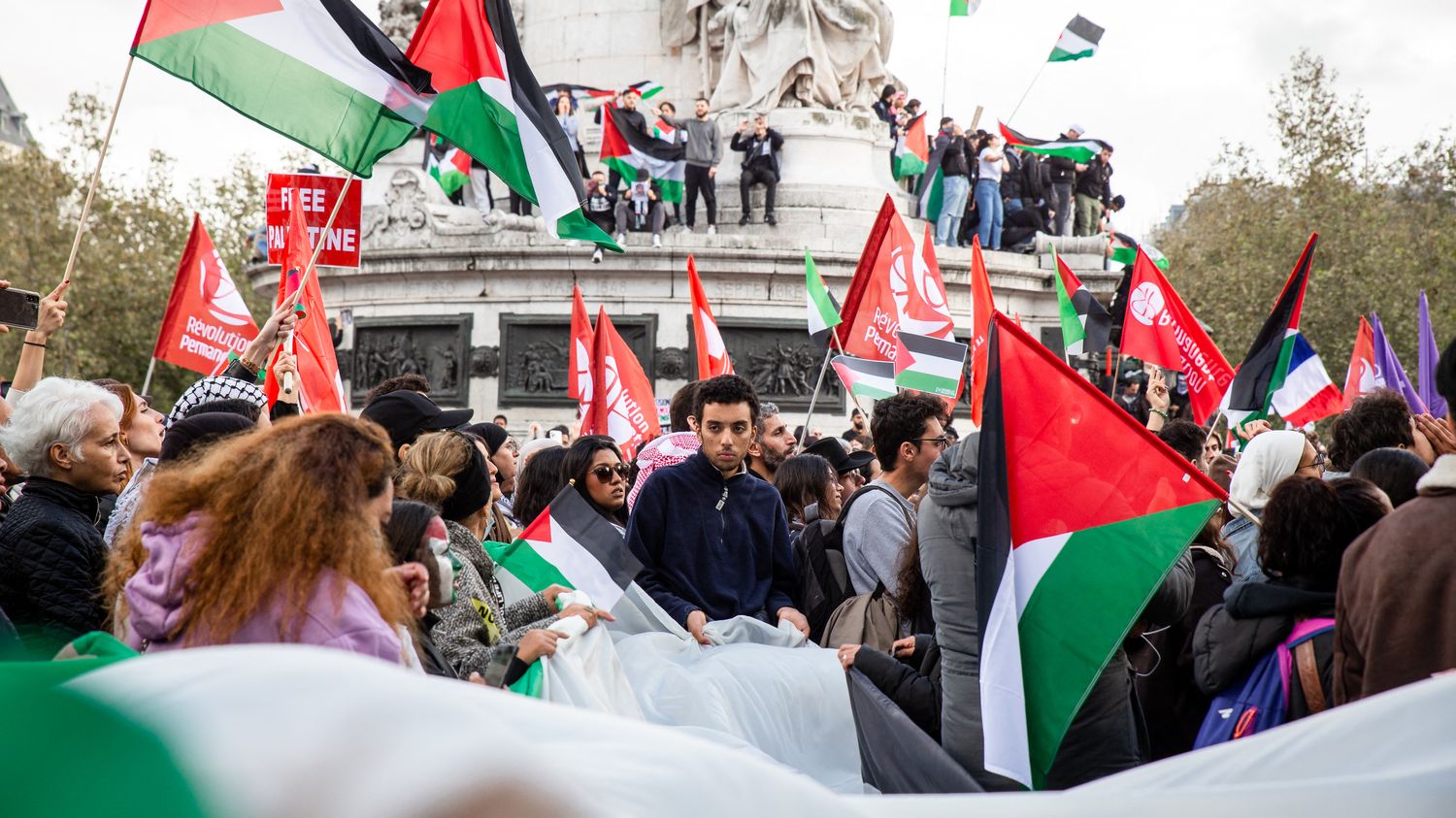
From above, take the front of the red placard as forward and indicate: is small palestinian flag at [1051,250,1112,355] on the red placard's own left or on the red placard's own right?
on the red placard's own left

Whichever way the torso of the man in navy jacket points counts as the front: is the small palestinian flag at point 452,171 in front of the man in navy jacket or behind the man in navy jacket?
behind

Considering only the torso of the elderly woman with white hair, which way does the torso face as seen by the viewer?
to the viewer's right

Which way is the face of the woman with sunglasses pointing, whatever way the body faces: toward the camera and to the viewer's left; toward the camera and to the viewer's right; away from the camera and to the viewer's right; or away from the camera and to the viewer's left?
toward the camera and to the viewer's right

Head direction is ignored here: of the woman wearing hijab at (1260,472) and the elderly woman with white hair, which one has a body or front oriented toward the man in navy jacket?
the elderly woman with white hair

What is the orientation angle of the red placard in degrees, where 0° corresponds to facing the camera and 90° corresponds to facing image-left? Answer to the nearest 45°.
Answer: approximately 0°

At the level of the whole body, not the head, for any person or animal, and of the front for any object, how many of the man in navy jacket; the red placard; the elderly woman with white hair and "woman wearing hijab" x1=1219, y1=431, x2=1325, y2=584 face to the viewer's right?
2

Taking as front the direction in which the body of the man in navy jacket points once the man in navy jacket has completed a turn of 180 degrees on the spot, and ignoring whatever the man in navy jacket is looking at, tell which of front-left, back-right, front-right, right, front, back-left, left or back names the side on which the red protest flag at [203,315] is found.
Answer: front-left

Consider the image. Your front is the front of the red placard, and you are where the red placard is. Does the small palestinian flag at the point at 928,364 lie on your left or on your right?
on your left
